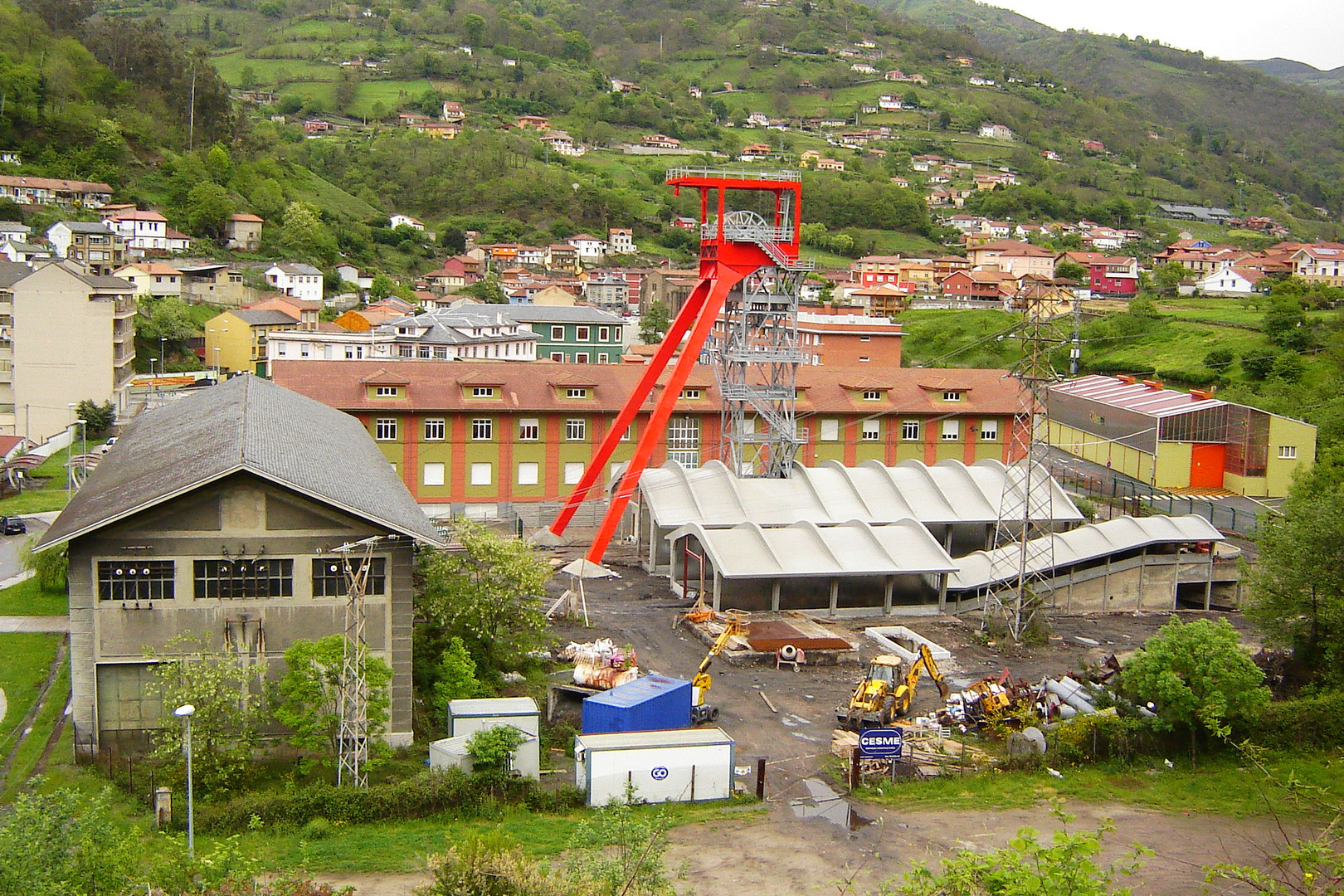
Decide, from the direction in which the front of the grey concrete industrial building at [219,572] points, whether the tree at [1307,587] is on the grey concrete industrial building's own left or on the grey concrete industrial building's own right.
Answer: on the grey concrete industrial building's own left

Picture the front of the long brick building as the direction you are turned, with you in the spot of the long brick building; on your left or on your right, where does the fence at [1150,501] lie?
on your left

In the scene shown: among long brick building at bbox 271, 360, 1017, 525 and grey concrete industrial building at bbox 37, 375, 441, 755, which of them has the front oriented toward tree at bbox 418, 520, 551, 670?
the long brick building

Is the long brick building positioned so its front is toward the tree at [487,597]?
yes

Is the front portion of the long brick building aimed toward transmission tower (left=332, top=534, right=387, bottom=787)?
yes

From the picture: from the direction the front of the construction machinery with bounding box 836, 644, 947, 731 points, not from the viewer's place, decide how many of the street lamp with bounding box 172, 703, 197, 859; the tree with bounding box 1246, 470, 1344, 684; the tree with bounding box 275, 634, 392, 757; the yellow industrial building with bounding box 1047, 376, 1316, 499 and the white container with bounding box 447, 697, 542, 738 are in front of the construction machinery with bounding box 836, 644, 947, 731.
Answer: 3

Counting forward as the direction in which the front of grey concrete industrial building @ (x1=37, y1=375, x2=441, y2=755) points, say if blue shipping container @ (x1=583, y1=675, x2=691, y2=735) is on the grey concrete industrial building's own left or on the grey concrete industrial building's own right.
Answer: on the grey concrete industrial building's own left

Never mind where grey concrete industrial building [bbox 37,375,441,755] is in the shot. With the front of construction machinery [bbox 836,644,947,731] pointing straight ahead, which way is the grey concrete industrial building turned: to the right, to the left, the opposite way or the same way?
to the left

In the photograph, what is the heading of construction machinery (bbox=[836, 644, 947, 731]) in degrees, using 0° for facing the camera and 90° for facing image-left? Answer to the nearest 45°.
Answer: approximately 45°

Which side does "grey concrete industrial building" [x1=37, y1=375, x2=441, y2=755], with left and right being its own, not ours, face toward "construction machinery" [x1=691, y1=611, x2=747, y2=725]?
left

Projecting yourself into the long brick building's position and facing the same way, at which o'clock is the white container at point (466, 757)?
The white container is roughly at 12 o'clock from the long brick building.

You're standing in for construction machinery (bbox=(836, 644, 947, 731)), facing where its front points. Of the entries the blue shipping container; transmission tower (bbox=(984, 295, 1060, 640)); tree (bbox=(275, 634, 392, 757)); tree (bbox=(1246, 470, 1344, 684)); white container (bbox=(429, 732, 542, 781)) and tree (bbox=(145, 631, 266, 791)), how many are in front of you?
4

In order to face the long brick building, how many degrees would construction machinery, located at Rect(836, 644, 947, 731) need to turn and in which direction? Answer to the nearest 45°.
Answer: approximately 90° to its right
